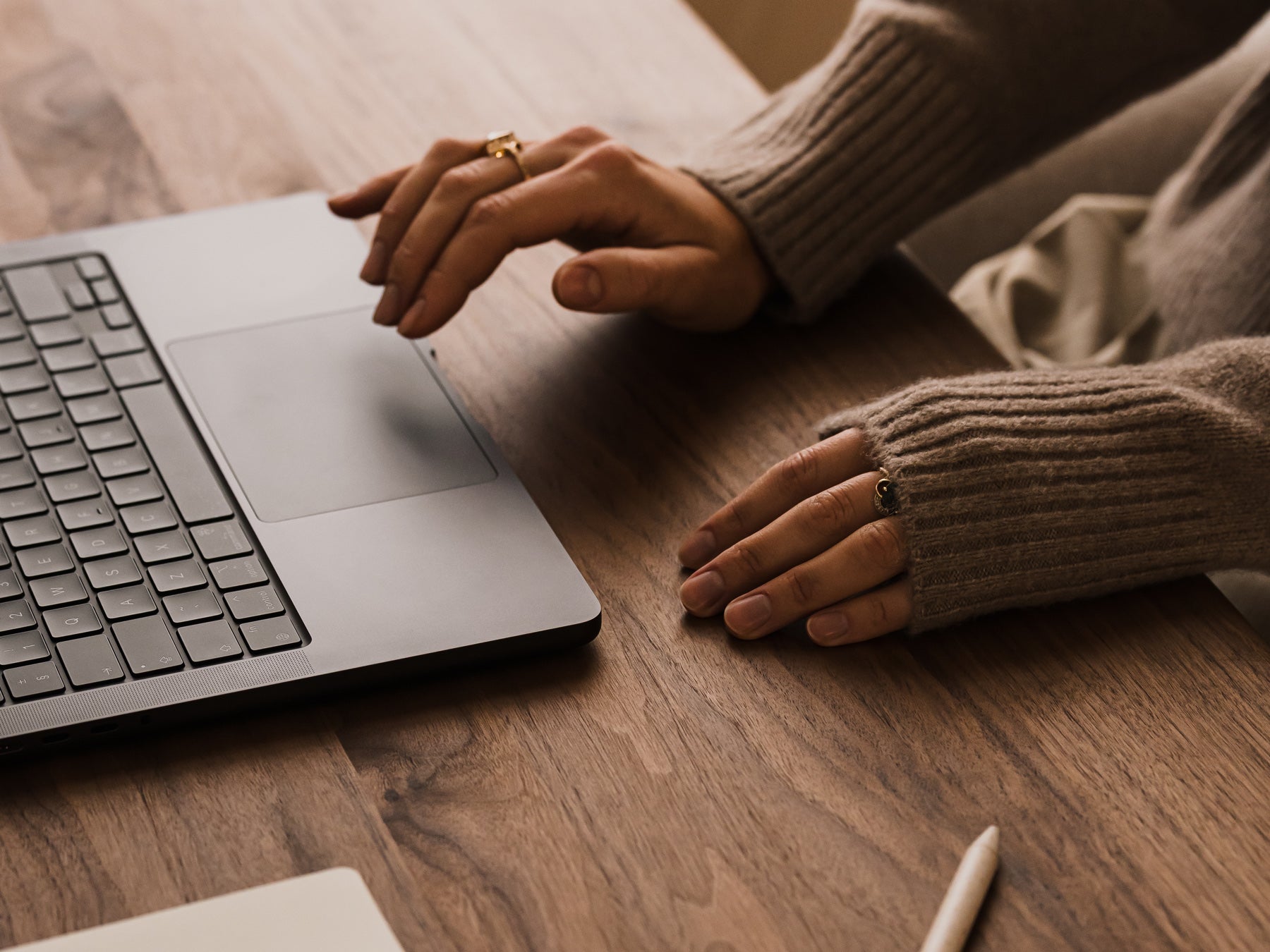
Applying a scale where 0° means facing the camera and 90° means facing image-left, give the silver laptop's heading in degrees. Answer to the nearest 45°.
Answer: approximately 270°
